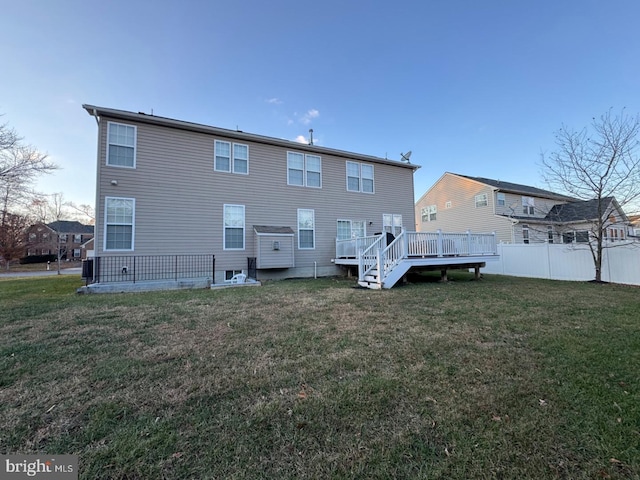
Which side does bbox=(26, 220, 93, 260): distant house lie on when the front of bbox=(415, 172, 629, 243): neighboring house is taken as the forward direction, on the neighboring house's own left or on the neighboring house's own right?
on the neighboring house's own left

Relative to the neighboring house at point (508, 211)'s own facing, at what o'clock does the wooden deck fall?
The wooden deck is roughly at 8 o'clock from the neighboring house.

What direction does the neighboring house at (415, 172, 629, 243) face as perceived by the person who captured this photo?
facing away from the viewer and to the left of the viewer

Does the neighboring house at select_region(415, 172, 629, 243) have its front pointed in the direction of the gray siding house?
no

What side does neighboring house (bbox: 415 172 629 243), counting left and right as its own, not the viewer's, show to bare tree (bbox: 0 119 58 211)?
left

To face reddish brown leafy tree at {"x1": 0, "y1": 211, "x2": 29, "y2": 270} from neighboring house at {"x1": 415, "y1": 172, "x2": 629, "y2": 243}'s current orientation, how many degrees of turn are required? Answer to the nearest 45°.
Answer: approximately 90° to its left

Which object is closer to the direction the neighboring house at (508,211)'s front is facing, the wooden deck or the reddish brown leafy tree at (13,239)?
the reddish brown leafy tree

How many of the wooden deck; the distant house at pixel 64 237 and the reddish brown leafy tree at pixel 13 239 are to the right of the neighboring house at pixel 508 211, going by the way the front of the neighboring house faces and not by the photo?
0

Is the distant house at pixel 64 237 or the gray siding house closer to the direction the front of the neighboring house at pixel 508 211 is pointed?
the distant house

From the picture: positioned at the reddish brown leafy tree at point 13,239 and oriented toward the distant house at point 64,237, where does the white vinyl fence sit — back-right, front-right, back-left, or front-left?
back-right
